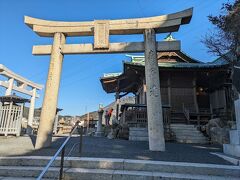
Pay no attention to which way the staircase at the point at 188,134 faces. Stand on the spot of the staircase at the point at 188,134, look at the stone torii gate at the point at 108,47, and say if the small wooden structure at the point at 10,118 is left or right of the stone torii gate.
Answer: right

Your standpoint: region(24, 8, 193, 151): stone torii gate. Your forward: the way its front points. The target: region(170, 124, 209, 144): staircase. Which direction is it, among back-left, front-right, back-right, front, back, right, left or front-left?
back-left

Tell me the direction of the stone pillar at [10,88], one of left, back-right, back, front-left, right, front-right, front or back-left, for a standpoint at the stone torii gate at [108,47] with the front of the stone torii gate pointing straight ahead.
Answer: back-right

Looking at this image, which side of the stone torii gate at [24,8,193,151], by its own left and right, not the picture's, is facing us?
front

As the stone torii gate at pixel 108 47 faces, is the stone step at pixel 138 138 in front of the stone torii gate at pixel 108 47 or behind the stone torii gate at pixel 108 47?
behind

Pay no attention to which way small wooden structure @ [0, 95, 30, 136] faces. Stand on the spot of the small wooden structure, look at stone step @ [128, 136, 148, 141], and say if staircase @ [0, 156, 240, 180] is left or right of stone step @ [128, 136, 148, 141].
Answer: right

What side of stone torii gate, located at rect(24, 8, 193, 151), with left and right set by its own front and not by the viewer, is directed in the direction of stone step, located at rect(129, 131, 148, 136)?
back

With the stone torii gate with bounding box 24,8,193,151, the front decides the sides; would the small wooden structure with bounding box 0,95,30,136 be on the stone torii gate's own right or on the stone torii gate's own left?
on the stone torii gate's own right
